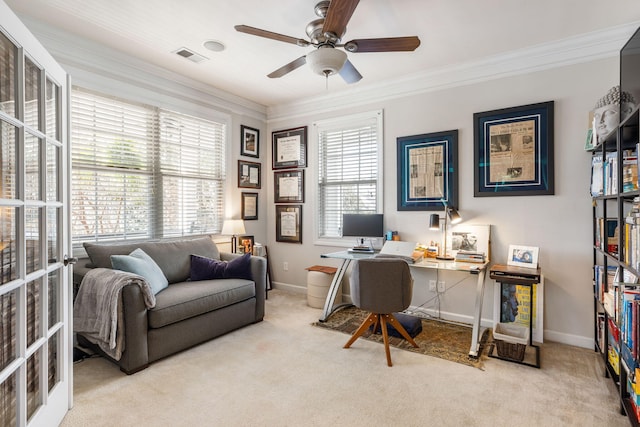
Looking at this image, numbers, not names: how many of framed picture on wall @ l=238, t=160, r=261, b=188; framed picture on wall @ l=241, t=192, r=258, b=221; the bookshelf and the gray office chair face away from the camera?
1

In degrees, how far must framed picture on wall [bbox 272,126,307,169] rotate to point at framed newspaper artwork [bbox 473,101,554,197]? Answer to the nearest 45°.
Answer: approximately 90° to its left

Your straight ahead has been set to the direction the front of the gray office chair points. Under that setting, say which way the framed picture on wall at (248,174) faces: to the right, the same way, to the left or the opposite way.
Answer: to the right

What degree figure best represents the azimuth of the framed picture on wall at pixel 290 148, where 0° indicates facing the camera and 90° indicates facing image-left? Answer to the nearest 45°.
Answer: approximately 45°

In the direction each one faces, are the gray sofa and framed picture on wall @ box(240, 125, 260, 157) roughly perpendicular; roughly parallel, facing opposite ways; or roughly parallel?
roughly parallel

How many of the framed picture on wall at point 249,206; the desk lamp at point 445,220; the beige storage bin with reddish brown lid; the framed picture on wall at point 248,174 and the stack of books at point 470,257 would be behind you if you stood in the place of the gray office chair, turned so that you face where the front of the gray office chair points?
0

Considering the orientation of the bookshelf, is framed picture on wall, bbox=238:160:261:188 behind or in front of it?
in front

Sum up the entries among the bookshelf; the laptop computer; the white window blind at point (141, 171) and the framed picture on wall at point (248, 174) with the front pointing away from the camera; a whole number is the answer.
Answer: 0

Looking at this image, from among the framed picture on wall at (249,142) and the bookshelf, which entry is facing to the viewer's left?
the bookshelf

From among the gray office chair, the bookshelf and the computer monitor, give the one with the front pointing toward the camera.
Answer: the computer monitor

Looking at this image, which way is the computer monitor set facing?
toward the camera

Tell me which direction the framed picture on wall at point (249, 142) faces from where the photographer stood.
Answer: facing the viewer and to the right of the viewer

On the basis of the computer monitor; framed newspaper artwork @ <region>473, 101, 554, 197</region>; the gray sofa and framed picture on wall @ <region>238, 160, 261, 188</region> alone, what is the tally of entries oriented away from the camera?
0

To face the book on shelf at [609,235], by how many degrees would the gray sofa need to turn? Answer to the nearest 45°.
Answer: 0° — it already faces it

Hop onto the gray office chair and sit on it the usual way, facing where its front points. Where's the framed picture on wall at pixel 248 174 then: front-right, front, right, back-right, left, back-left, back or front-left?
front-left

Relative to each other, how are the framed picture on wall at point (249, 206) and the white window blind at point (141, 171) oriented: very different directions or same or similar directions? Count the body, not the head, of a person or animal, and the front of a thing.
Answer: same or similar directions

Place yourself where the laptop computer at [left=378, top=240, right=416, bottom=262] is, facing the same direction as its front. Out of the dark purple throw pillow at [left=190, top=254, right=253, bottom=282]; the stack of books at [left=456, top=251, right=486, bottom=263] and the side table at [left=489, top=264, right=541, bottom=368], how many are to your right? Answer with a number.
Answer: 1

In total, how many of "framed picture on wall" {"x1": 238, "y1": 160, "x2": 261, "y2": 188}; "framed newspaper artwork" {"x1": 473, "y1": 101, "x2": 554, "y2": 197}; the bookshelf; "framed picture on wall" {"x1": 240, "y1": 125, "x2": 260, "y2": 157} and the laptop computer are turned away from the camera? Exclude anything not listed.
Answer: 0

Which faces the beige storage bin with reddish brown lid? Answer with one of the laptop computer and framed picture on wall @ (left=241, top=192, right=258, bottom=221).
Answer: the framed picture on wall

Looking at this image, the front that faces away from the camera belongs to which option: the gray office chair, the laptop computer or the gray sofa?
the gray office chair

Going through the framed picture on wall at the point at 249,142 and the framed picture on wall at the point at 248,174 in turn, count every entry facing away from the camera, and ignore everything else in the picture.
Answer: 0
